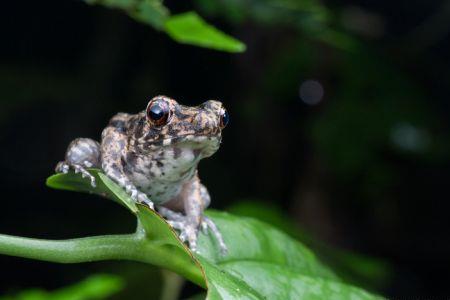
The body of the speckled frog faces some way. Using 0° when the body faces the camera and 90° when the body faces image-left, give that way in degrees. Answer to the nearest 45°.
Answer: approximately 315°

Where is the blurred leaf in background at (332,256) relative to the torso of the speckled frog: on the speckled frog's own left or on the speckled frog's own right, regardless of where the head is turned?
on the speckled frog's own left
